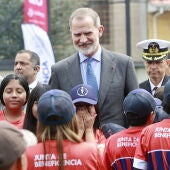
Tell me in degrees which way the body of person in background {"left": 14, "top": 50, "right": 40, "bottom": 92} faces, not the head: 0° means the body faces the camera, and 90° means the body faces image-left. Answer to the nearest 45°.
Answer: approximately 45°

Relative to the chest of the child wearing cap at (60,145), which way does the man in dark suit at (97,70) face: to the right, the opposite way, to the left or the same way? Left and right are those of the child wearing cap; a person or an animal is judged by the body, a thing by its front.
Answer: the opposite way

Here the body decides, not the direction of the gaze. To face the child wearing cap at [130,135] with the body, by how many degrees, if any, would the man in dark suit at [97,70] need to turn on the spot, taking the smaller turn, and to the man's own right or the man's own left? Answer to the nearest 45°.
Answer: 0° — they already face them

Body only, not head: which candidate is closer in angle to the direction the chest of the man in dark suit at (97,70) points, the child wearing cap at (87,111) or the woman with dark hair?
the child wearing cap

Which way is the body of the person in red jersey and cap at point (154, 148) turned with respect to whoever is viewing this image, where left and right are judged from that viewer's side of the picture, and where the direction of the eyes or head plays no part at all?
facing away from the viewer

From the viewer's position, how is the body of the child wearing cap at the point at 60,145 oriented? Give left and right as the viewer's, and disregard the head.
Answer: facing away from the viewer

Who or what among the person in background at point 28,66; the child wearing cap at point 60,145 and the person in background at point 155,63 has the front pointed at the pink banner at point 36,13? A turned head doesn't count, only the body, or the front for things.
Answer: the child wearing cap

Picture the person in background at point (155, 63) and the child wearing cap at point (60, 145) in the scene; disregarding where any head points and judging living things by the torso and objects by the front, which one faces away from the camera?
the child wearing cap

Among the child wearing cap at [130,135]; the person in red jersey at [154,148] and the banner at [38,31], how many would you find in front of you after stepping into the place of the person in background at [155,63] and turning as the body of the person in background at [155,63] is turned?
2

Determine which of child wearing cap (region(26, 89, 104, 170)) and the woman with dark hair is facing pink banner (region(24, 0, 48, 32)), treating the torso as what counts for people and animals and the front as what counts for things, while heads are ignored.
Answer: the child wearing cap

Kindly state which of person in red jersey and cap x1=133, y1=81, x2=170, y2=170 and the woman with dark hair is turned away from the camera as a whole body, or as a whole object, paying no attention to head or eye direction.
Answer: the person in red jersey and cap
